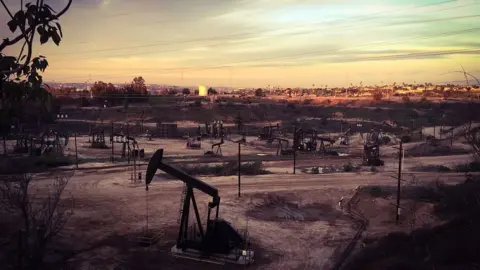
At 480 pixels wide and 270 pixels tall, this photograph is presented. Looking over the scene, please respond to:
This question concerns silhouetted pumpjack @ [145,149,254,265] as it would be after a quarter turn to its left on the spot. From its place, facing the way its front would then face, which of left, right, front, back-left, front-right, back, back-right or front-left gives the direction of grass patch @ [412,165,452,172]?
back-left

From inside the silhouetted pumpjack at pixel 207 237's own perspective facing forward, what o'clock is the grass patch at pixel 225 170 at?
The grass patch is roughly at 3 o'clock from the silhouetted pumpjack.

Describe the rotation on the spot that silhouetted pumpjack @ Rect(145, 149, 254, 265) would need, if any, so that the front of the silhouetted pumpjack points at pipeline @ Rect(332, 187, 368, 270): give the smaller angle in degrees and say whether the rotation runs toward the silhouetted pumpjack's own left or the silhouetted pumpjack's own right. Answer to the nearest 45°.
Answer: approximately 135° to the silhouetted pumpjack's own right

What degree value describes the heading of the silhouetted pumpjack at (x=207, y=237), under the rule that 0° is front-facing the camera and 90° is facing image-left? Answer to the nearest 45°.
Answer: approximately 90°

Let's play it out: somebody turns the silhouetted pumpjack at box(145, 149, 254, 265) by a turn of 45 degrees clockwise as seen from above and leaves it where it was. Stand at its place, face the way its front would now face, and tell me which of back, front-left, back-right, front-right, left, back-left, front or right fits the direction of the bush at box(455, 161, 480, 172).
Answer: right
